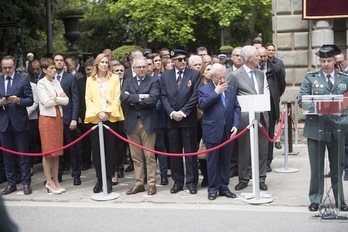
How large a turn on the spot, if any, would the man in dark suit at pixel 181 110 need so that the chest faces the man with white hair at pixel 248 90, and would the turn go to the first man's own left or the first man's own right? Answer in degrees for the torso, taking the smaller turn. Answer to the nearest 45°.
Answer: approximately 90° to the first man's own left

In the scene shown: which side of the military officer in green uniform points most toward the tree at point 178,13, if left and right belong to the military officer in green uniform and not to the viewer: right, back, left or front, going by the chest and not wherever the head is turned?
back

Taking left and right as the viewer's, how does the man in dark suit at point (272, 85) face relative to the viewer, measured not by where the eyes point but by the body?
facing the viewer and to the left of the viewer

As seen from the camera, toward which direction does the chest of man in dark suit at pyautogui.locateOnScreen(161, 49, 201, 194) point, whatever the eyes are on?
toward the camera

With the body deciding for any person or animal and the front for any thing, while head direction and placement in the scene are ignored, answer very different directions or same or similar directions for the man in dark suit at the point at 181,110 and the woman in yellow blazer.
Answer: same or similar directions

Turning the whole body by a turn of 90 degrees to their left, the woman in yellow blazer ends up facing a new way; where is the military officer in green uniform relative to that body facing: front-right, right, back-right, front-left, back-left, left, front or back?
front-right

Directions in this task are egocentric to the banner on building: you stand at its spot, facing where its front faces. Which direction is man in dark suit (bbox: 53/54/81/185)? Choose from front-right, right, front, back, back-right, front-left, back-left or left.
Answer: front-right

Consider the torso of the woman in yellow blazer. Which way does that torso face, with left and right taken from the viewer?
facing the viewer

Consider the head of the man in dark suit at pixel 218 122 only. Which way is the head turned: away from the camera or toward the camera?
toward the camera

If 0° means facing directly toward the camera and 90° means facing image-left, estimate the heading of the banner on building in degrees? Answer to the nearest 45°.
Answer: approximately 0°

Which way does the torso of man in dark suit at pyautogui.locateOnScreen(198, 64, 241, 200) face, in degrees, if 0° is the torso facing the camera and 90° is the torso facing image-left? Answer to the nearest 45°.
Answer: approximately 315°
